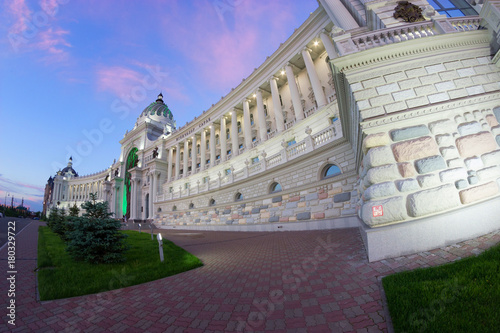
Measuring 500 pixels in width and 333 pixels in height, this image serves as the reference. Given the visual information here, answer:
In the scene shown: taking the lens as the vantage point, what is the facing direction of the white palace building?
facing the viewer and to the left of the viewer

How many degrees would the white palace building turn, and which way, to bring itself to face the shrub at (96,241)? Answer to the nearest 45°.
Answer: approximately 45° to its right
